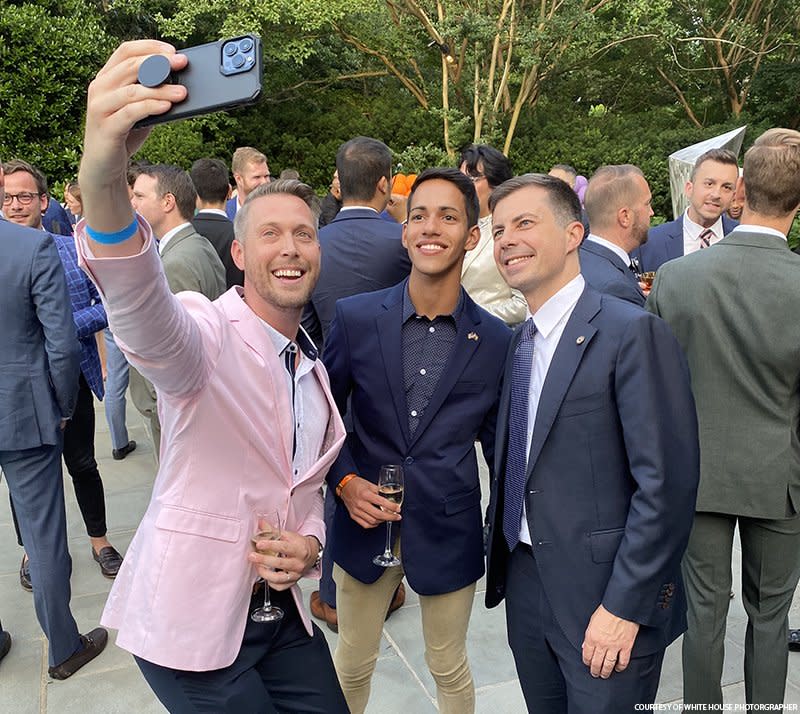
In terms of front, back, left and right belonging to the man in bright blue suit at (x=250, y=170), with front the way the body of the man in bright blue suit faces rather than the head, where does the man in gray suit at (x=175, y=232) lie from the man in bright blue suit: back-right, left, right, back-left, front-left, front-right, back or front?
front-right

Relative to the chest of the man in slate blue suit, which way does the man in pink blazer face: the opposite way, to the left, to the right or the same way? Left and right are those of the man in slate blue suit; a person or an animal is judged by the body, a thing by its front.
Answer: to the right

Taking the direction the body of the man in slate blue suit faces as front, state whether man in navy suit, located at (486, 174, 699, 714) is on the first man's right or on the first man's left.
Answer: on the first man's right

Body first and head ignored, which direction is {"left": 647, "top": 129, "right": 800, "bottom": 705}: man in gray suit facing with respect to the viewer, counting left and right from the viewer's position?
facing away from the viewer

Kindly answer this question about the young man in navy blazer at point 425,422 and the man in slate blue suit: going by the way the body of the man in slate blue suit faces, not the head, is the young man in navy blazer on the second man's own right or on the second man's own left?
on the second man's own right

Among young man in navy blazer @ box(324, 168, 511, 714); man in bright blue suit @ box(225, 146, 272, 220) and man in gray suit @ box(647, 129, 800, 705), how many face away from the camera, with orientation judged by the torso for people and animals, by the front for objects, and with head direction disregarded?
1

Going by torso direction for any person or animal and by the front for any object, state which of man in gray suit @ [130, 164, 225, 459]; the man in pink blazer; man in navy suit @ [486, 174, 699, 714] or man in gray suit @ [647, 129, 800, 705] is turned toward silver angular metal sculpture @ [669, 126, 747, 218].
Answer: man in gray suit @ [647, 129, 800, 705]

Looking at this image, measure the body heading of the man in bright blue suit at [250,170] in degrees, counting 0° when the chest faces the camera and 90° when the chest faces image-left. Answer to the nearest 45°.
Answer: approximately 315°

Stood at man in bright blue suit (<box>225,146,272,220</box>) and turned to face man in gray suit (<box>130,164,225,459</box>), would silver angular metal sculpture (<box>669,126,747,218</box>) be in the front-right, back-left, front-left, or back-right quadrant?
back-left
